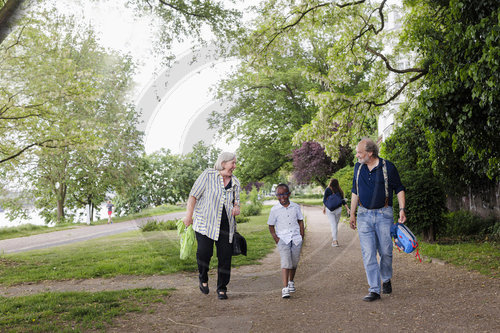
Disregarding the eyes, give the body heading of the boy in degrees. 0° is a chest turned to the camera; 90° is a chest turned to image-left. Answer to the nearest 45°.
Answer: approximately 0°

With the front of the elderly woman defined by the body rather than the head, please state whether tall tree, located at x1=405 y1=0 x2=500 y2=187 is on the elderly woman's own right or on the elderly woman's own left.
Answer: on the elderly woman's own left

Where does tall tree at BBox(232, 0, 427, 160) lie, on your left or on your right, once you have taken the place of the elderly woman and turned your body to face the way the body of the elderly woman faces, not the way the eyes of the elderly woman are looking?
on your left

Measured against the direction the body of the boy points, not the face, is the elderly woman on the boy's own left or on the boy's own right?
on the boy's own right

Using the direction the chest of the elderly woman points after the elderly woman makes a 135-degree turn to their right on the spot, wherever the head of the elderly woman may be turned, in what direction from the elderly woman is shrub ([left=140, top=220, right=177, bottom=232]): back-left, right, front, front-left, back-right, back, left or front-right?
right

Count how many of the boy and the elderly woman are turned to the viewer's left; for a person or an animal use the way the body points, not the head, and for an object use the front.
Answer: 0

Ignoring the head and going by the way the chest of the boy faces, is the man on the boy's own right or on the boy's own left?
on the boy's own left

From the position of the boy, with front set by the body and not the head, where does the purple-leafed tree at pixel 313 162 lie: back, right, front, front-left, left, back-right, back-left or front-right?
back

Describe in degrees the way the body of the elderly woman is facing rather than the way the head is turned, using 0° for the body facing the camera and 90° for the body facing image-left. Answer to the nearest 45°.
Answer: approximately 315°

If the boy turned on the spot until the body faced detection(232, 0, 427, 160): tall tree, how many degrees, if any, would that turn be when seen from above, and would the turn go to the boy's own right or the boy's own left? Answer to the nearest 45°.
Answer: approximately 180°

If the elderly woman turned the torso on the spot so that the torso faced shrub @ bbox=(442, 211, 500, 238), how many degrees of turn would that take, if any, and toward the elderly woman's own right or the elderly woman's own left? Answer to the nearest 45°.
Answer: approximately 90° to the elderly woman's own left
